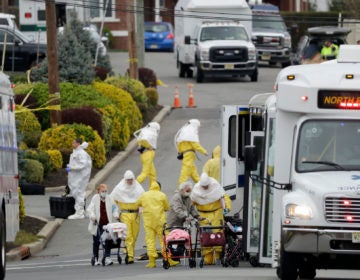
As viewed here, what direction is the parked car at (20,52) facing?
to the viewer's right

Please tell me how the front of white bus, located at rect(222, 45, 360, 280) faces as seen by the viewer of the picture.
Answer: facing the viewer

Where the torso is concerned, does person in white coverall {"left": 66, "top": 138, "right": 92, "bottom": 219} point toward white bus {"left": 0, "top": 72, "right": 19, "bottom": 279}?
no

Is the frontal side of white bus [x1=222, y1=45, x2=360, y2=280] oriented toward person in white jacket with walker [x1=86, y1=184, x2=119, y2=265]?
no

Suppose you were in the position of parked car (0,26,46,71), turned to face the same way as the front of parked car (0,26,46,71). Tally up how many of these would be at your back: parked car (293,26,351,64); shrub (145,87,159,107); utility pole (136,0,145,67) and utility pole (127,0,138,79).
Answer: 0

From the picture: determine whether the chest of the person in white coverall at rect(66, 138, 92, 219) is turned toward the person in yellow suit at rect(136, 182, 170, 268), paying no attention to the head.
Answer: no

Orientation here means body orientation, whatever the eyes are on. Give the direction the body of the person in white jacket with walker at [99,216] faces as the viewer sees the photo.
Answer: toward the camera

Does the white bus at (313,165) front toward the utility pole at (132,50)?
no

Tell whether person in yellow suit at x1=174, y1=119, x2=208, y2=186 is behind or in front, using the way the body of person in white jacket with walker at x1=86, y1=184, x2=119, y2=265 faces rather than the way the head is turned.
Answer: behind

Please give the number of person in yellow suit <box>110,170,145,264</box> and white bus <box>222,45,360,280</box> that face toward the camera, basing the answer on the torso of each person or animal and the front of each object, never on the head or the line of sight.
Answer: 2

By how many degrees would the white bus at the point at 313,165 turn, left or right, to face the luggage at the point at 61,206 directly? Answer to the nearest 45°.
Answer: approximately 135° to its right

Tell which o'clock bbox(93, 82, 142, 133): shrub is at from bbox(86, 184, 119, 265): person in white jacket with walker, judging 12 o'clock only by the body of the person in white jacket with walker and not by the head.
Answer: The shrub is roughly at 6 o'clock from the person in white jacket with walker.
